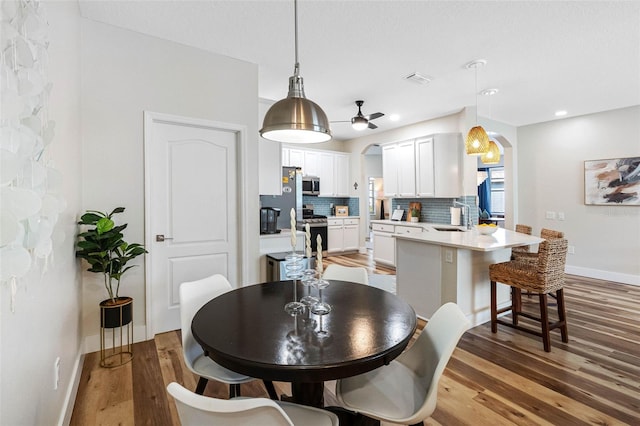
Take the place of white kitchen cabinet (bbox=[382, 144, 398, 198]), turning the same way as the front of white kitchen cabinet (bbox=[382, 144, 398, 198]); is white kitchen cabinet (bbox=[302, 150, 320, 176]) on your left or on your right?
on your right

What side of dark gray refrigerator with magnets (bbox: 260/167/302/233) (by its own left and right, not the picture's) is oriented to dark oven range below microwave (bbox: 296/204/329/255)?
left

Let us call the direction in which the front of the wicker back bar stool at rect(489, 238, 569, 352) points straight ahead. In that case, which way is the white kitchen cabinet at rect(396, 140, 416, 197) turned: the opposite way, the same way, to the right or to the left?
to the left

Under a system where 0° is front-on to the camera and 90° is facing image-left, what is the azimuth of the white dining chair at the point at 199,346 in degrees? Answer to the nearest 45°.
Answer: approximately 315°

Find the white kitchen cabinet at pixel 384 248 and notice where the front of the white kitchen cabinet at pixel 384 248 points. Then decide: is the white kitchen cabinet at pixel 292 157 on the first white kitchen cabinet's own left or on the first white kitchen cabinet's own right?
on the first white kitchen cabinet's own right

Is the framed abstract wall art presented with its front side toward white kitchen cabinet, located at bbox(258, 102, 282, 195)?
yes

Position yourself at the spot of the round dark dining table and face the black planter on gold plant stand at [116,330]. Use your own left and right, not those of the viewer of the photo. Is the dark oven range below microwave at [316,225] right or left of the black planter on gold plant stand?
right

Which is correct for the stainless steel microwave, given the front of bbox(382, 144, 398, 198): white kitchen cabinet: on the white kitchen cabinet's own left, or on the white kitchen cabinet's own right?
on the white kitchen cabinet's own right

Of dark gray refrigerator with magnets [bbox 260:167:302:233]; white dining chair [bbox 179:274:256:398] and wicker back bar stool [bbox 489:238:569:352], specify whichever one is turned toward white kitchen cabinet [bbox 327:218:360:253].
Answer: the wicker back bar stool

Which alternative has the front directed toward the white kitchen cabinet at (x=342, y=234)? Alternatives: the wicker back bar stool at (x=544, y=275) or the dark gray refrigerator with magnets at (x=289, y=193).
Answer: the wicker back bar stool
